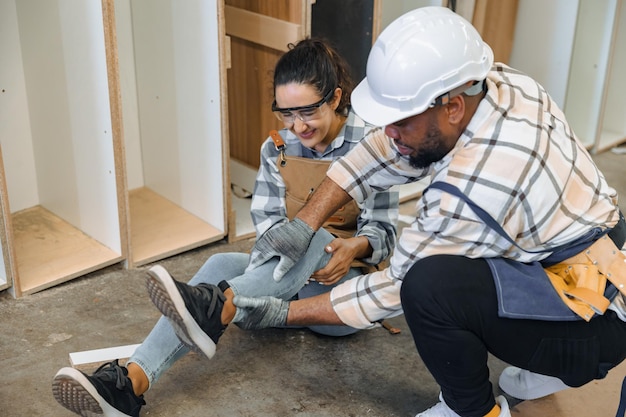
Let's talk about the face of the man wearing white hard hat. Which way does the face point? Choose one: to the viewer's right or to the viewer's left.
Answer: to the viewer's left

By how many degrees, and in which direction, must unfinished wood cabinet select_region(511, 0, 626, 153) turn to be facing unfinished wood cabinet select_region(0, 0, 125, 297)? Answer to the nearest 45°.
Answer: approximately 90° to its right

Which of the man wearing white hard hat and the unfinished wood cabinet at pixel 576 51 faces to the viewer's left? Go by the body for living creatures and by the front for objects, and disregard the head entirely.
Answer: the man wearing white hard hat

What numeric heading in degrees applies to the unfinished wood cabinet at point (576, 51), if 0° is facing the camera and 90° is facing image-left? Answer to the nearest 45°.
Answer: approximately 315°

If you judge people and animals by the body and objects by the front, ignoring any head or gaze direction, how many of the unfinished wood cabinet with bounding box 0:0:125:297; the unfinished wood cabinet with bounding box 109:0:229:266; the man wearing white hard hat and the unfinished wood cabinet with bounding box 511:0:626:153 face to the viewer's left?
1

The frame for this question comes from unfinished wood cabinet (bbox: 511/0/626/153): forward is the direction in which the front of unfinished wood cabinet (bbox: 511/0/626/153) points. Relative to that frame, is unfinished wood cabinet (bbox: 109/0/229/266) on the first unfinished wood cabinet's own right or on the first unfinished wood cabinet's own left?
on the first unfinished wood cabinet's own right

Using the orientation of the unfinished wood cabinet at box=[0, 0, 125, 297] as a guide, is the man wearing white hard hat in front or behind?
in front

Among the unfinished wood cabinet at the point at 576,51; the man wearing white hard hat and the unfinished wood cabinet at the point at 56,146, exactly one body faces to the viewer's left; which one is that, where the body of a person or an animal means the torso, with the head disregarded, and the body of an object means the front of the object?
the man wearing white hard hat

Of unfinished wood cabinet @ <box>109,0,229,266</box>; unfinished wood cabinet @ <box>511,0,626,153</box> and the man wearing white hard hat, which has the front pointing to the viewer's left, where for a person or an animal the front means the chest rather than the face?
the man wearing white hard hat

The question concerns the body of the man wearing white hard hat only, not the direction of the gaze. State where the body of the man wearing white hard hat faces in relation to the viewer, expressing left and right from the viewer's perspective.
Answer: facing to the left of the viewer

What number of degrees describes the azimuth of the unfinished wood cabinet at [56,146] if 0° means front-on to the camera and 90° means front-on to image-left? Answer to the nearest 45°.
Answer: approximately 315°

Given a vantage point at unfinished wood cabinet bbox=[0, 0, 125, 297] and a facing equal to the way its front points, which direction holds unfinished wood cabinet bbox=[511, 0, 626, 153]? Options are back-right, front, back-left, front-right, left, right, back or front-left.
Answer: front-left

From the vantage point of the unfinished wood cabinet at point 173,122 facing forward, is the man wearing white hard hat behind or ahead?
ahead

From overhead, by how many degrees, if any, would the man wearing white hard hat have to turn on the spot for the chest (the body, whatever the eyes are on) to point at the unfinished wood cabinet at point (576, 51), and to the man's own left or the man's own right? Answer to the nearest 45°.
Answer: approximately 90° to the man's own right
